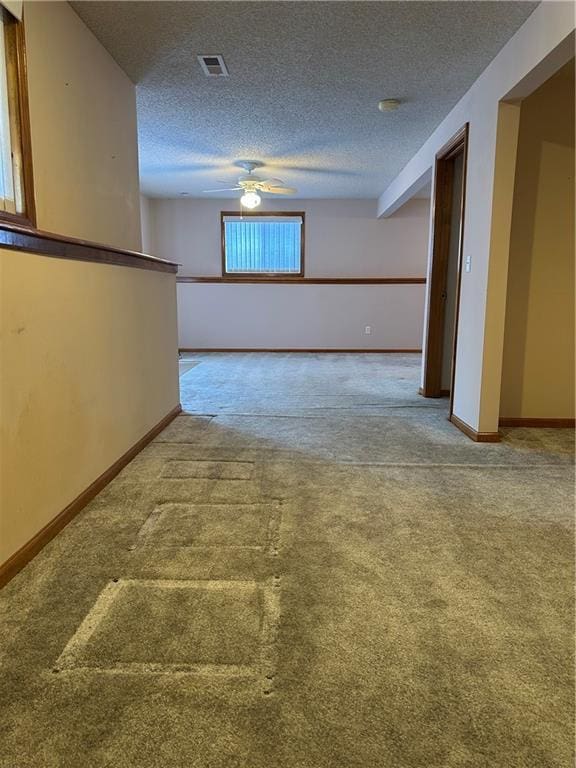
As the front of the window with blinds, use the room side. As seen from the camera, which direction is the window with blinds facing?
toward the camera

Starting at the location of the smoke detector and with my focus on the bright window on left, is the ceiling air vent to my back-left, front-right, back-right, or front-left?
front-right

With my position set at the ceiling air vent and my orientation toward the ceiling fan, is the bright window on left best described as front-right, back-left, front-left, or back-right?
back-left

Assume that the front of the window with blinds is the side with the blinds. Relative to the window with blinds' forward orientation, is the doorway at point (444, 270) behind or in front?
in front

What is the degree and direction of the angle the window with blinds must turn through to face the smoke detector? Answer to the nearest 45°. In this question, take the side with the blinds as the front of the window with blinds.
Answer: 0° — it already faces it

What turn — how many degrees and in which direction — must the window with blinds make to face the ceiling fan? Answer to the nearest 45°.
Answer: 0° — it already faces it

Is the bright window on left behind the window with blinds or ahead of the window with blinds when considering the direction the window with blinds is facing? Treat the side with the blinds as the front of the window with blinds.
ahead

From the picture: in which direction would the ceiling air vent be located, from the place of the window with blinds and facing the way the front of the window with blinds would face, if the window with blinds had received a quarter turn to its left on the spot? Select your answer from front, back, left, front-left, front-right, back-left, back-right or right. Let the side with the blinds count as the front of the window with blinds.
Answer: right

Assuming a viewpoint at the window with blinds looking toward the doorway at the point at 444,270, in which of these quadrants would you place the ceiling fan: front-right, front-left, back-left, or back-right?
front-right
